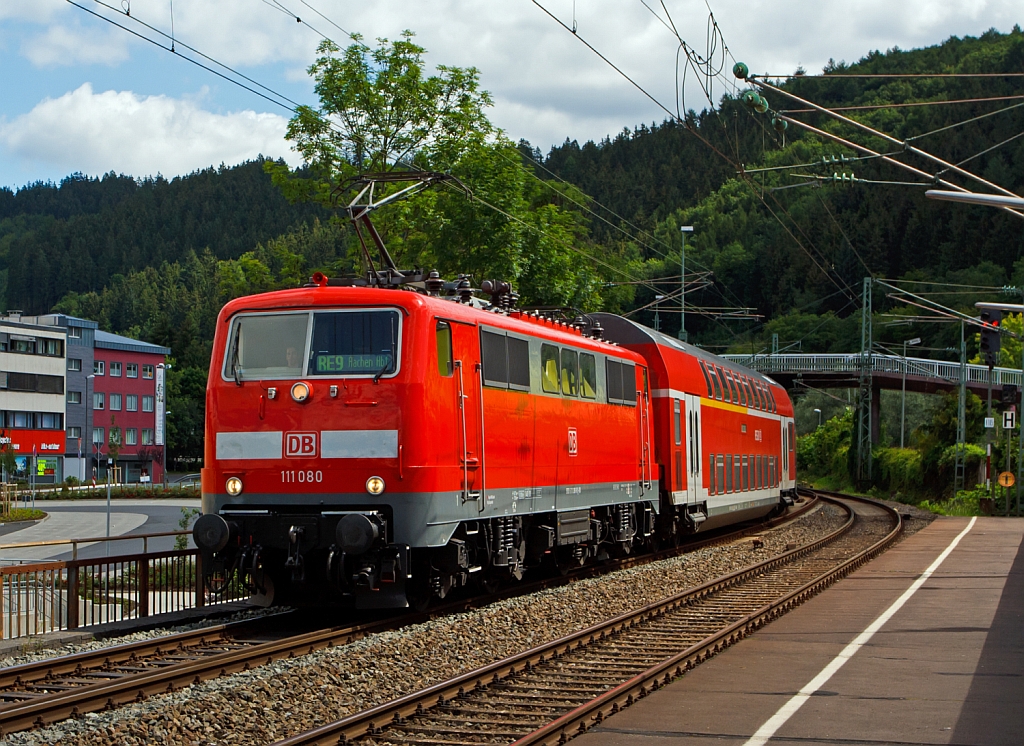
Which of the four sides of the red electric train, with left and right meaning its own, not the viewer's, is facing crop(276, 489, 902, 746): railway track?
left

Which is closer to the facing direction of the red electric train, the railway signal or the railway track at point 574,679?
the railway track

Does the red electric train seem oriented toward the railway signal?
no

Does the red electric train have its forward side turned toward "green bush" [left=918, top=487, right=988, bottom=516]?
no

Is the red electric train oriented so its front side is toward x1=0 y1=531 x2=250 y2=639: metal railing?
no

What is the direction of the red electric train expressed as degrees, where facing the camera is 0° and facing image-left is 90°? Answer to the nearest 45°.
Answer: approximately 45°

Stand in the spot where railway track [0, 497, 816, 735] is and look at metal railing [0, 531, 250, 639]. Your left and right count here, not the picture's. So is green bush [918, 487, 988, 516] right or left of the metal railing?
right
